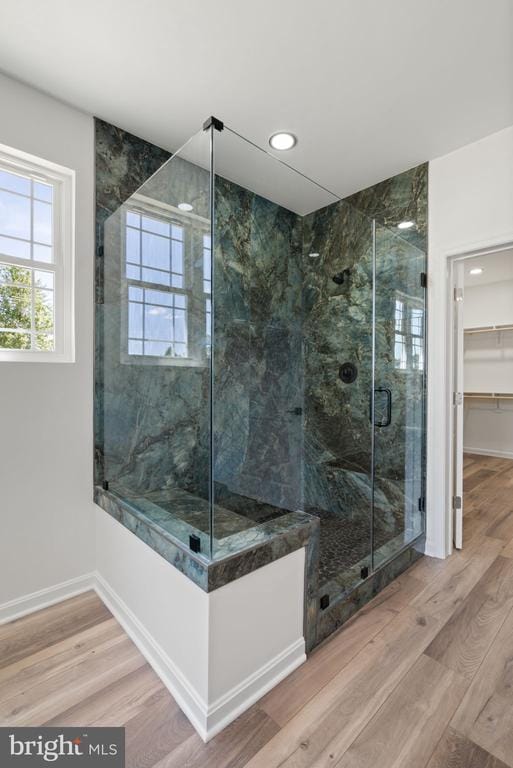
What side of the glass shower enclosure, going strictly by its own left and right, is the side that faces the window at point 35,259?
right

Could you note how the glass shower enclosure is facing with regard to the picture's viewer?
facing the viewer and to the right of the viewer
